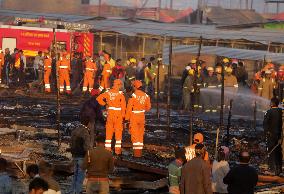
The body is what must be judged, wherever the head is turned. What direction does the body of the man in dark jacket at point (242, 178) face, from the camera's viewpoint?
away from the camera

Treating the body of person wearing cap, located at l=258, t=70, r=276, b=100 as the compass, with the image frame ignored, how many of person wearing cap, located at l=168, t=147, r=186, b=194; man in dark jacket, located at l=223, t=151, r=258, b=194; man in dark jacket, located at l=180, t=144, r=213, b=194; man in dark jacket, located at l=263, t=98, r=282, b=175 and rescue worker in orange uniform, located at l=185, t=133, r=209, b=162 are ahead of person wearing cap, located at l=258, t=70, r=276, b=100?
5

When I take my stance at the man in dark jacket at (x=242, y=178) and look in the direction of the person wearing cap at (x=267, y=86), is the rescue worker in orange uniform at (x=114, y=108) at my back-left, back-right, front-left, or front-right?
front-left

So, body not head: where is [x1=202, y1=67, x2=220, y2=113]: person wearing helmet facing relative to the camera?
toward the camera

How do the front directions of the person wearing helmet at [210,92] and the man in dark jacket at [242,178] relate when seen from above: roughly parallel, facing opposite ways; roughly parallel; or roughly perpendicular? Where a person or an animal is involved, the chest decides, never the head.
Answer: roughly parallel, facing opposite ways
